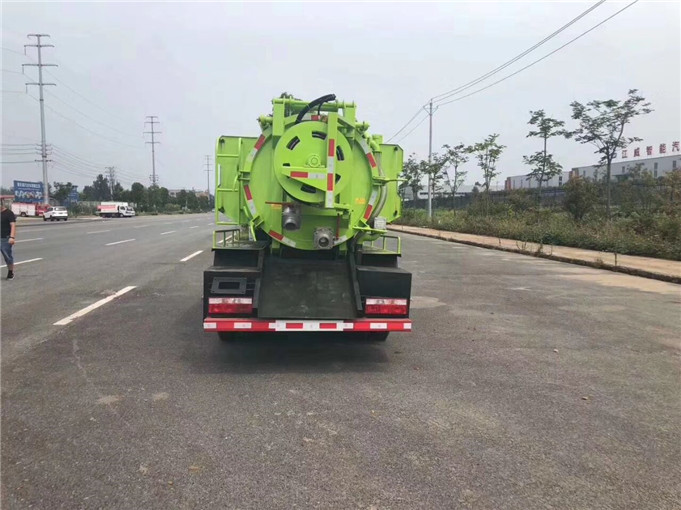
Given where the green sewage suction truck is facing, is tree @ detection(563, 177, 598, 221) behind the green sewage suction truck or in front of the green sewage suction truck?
in front

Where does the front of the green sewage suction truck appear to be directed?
away from the camera

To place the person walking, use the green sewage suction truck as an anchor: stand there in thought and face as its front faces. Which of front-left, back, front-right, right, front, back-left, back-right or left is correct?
front-left
